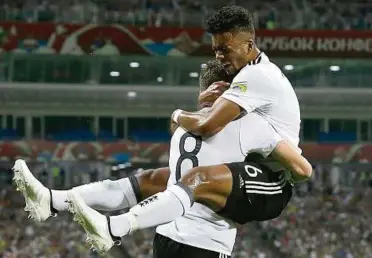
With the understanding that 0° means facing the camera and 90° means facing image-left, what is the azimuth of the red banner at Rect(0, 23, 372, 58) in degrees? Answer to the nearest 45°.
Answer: approximately 0°

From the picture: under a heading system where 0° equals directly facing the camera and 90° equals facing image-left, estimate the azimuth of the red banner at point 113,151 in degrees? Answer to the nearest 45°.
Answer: approximately 0°

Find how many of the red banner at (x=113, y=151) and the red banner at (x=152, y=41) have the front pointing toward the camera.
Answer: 2

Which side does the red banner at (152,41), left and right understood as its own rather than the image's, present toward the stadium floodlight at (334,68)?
left
